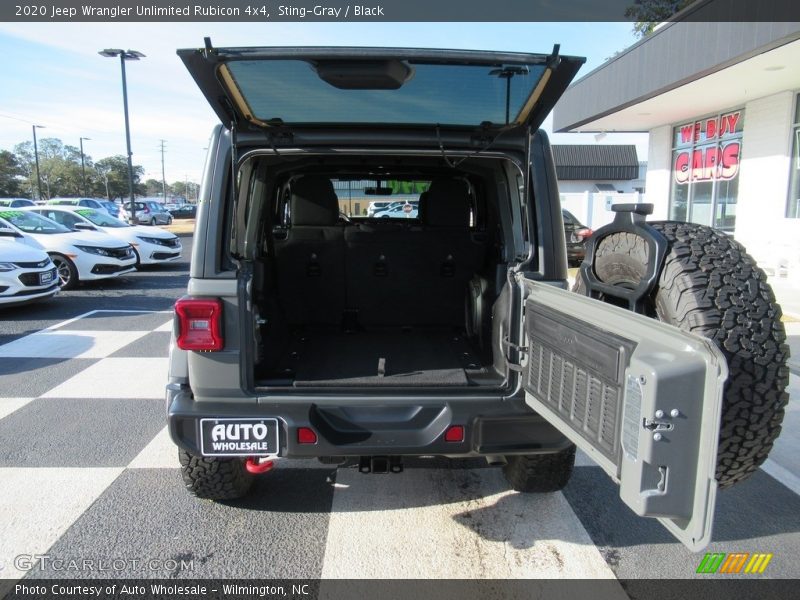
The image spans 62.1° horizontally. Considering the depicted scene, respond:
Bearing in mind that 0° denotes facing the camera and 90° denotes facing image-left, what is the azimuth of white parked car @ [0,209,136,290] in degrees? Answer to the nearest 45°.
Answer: approximately 315°

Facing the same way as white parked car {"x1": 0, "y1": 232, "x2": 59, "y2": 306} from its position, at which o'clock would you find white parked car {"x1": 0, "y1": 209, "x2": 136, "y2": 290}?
white parked car {"x1": 0, "y1": 209, "x2": 136, "y2": 290} is roughly at 8 o'clock from white parked car {"x1": 0, "y1": 232, "x2": 59, "y2": 306}.

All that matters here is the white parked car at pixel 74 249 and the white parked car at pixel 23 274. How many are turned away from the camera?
0

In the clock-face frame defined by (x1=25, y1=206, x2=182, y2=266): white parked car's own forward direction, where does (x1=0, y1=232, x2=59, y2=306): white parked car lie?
(x1=0, y1=232, x2=59, y2=306): white parked car is roughly at 2 o'clock from (x1=25, y1=206, x2=182, y2=266): white parked car.

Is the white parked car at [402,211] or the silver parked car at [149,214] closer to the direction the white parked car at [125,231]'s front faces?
the white parked car

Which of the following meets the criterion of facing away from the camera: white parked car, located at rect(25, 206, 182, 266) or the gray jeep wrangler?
the gray jeep wrangler

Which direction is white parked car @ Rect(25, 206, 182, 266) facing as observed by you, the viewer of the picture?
facing the viewer and to the right of the viewer

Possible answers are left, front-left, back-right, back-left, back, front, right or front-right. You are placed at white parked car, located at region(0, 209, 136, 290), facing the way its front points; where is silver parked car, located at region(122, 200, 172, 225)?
back-left

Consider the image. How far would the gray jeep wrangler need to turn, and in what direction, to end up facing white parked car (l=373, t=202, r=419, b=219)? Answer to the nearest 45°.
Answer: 0° — it already faces it

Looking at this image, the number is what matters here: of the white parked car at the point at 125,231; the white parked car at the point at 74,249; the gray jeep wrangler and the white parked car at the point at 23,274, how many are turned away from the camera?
1

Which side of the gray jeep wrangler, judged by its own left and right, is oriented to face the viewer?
back

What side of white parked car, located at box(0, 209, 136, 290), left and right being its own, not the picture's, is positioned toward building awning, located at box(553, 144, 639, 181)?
left

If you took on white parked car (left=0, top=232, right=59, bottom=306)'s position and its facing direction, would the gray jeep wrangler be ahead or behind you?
ahead

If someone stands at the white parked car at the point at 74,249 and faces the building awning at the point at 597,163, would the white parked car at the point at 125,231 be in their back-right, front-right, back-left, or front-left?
front-left
